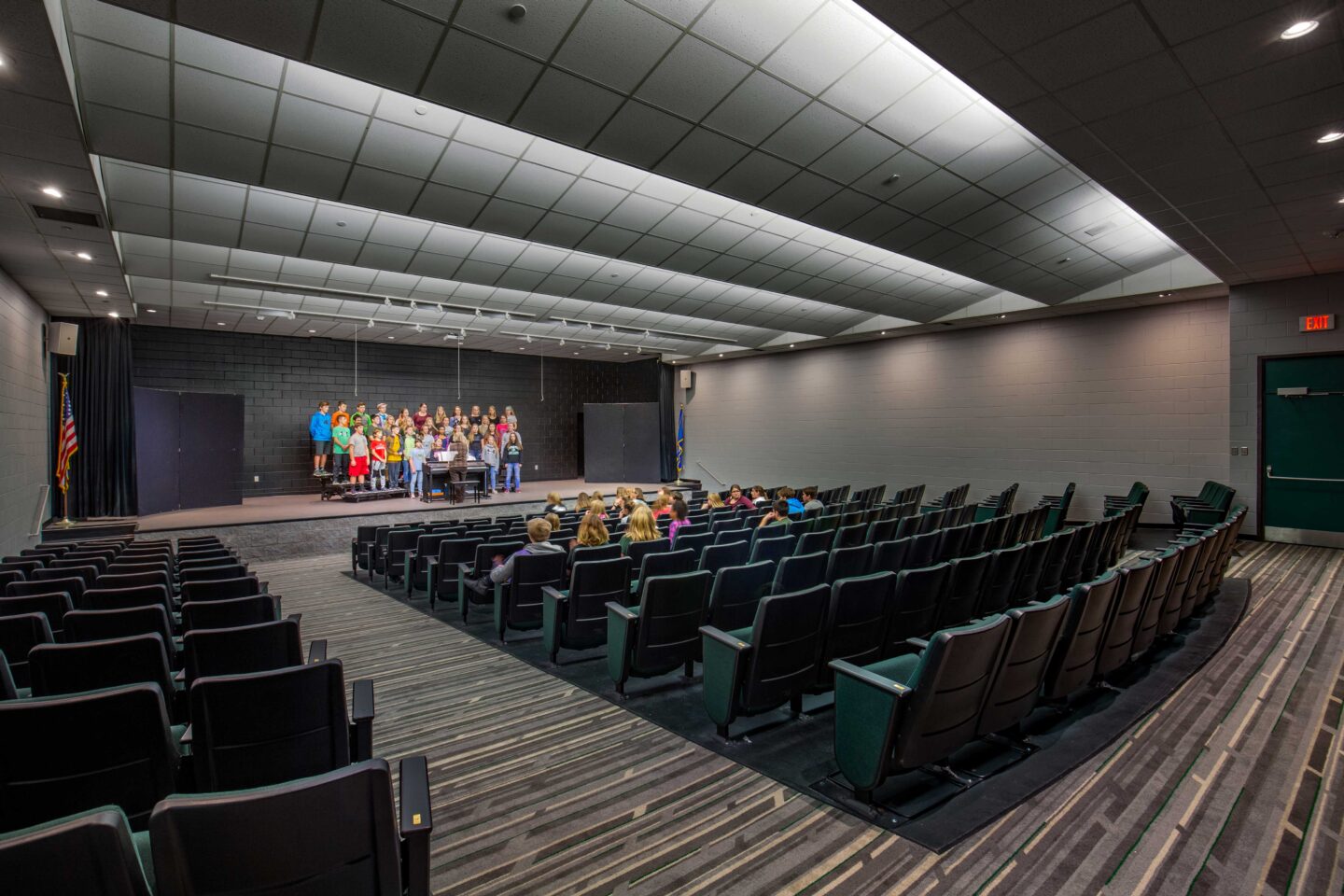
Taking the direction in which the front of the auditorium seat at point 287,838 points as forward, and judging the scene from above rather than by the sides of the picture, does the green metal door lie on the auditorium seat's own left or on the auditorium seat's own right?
on the auditorium seat's own right

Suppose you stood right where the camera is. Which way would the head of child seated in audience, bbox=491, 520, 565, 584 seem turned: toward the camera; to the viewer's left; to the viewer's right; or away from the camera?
away from the camera

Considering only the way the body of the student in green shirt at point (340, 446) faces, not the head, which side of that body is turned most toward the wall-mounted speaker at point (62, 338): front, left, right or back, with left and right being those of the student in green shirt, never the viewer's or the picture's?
right

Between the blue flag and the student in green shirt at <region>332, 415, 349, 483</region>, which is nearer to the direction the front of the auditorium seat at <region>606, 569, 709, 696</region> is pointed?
the student in green shirt

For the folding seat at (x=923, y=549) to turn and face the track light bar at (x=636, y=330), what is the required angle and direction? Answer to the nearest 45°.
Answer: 0° — it already faces it

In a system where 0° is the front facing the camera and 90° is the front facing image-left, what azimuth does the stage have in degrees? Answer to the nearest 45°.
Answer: approximately 315°

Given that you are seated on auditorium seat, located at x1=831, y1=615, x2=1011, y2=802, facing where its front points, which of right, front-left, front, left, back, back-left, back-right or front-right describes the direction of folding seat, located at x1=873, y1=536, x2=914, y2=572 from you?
front-right

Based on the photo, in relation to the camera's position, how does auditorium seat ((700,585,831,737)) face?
facing away from the viewer and to the left of the viewer

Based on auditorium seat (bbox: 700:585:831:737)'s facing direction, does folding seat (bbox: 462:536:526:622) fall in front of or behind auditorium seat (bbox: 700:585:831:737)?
in front

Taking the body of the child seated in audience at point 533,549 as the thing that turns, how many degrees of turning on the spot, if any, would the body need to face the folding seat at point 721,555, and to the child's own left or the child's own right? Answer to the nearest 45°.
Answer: approximately 135° to the child's own right

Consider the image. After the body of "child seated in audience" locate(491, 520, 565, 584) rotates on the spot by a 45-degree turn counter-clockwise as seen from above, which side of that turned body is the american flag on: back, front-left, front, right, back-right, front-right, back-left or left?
front-right

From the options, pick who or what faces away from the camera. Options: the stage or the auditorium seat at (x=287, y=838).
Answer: the auditorium seat

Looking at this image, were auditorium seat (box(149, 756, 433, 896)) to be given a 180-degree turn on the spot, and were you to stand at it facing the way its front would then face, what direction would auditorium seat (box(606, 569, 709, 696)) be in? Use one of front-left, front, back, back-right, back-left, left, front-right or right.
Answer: back-left

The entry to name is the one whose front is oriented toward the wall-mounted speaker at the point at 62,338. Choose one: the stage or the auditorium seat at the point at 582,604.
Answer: the auditorium seat

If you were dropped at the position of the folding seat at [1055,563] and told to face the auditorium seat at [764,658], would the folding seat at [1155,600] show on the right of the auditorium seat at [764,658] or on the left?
left

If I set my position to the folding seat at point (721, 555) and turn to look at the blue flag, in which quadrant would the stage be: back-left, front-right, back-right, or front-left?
front-left

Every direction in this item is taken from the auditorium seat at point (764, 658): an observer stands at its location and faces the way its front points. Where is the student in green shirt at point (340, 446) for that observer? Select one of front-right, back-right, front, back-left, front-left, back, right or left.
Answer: front

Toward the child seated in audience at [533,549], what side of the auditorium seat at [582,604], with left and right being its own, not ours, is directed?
front
